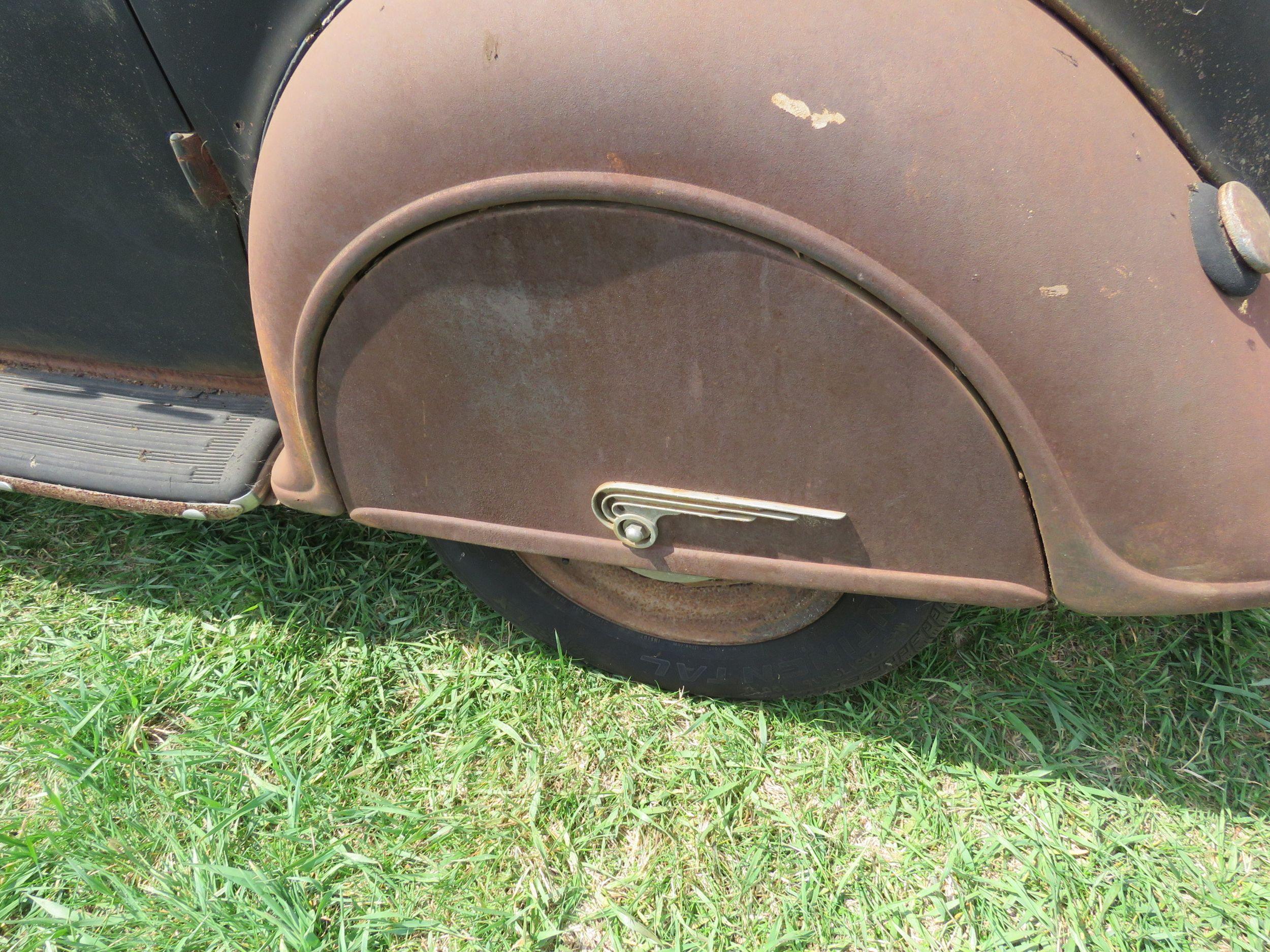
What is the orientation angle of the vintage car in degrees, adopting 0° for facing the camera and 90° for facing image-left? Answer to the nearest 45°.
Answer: approximately 90°
